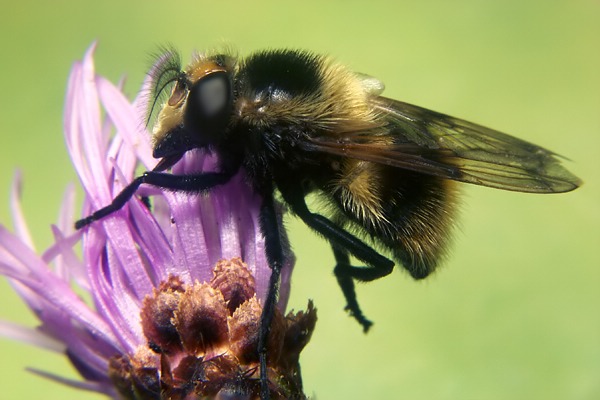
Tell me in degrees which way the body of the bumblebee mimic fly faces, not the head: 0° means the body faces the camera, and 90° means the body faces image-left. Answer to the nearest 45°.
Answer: approximately 90°
